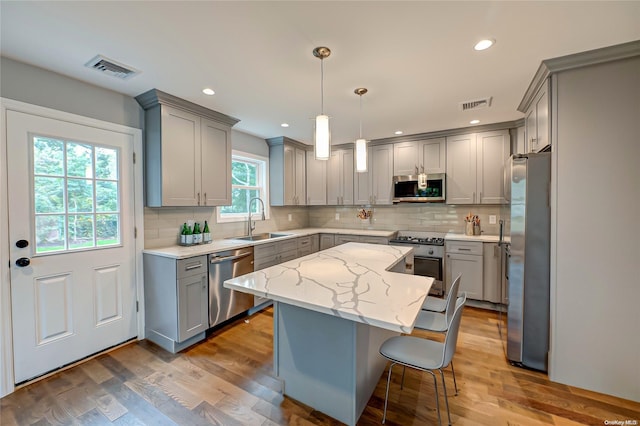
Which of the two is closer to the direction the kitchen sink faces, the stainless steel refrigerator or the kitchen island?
the stainless steel refrigerator

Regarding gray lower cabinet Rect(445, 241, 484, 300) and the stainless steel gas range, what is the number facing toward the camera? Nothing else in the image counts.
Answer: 2

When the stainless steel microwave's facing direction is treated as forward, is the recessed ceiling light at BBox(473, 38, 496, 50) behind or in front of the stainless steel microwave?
in front

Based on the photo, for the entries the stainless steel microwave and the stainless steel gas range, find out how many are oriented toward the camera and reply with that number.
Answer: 2

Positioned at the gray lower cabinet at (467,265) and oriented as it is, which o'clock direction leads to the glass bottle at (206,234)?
The glass bottle is roughly at 2 o'clock from the gray lower cabinet.

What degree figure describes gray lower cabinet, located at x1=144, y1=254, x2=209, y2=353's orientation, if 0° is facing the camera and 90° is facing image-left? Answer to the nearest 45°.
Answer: approximately 315°

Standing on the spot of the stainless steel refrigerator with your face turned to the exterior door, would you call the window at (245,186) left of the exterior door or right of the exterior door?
right

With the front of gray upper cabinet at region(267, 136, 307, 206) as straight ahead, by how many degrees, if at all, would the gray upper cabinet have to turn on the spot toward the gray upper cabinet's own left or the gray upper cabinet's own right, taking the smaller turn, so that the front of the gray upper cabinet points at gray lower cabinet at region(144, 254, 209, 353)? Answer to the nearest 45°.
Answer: approximately 90° to the gray upper cabinet's own right

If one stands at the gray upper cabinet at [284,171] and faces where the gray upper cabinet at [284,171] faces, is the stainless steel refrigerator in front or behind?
in front
